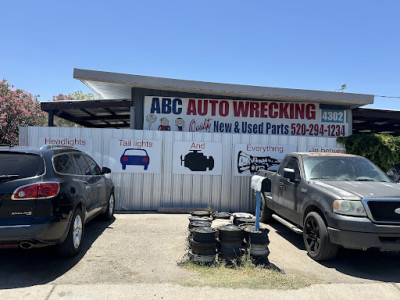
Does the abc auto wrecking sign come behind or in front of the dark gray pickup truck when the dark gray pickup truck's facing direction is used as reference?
behind

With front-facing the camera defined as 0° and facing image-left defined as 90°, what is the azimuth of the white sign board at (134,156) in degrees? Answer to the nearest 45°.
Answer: approximately 0°

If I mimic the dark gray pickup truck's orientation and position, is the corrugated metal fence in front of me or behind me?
behind

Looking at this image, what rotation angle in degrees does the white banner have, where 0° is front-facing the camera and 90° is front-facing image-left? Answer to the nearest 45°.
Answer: approximately 0°

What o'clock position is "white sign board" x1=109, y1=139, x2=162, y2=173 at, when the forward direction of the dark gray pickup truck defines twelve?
The white sign board is roughly at 5 o'clock from the dark gray pickup truck.

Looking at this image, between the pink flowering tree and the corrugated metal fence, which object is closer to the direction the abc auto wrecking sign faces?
the corrugated metal fence
